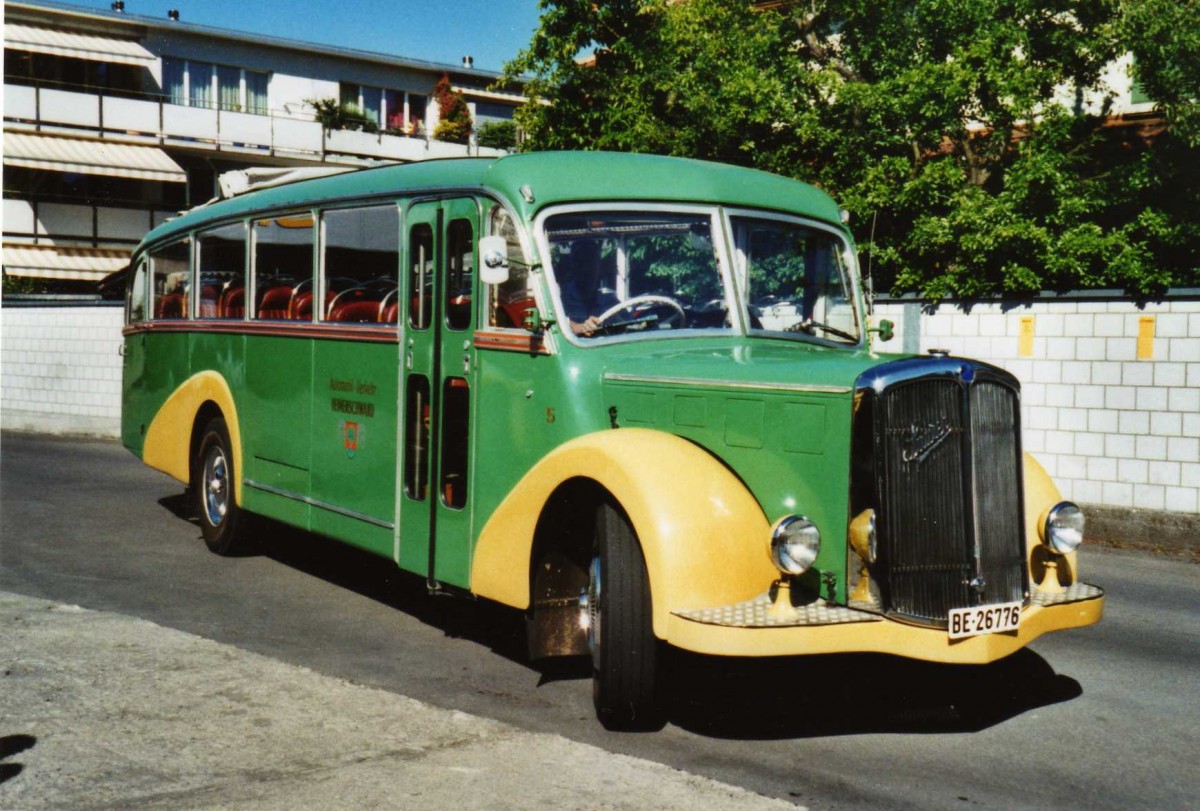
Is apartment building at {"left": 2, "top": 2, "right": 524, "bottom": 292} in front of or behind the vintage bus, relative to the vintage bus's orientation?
behind

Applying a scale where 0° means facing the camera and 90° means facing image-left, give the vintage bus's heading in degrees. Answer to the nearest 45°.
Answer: approximately 315°

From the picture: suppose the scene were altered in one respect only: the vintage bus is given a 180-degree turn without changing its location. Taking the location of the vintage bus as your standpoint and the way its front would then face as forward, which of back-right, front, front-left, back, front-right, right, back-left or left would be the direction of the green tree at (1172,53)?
right

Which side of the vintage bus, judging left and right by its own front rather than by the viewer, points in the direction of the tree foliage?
left

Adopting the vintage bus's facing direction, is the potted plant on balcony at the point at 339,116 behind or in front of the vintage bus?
behind

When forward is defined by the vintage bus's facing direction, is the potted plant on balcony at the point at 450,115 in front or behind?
behind

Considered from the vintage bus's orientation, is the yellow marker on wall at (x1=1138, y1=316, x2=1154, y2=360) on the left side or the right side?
on its left
